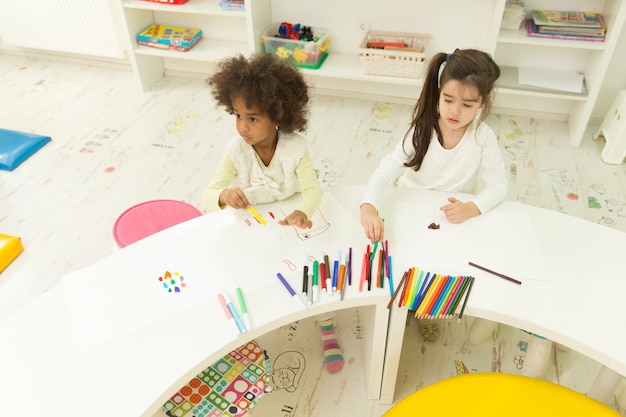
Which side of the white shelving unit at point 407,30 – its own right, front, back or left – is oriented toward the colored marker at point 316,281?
front

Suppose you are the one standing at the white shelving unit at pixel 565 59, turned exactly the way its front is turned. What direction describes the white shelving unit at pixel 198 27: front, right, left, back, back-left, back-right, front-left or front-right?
right

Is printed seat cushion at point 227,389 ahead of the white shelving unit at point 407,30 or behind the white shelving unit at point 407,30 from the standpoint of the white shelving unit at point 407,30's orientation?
ahead

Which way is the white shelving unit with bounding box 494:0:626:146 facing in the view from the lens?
facing the viewer

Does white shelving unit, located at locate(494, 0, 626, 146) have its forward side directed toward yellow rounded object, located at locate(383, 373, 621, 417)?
yes

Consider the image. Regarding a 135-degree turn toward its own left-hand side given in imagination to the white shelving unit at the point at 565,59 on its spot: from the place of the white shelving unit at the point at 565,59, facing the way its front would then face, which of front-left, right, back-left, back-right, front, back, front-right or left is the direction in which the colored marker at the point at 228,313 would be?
back-right

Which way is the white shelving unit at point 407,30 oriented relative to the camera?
toward the camera

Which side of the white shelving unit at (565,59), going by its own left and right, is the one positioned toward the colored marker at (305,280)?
front

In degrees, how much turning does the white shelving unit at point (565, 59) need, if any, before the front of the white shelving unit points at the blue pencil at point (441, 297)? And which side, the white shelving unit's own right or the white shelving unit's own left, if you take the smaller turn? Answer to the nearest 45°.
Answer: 0° — it already faces it

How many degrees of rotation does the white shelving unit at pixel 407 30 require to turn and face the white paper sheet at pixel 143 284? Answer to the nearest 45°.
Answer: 0° — it already faces it

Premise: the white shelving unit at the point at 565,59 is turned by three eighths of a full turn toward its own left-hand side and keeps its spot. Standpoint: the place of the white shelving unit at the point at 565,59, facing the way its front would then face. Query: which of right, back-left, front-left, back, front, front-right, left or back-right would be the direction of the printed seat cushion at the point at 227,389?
back-right

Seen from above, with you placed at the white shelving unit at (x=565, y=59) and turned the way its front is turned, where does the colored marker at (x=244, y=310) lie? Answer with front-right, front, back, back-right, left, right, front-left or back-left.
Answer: front

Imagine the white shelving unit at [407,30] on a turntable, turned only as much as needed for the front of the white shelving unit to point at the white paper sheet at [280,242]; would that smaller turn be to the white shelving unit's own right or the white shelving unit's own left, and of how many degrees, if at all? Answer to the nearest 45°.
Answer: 0° — it already faces it

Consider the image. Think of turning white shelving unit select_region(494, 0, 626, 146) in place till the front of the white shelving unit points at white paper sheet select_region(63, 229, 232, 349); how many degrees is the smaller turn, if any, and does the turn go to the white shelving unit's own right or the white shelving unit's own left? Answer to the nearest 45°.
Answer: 0° — it already faces it
